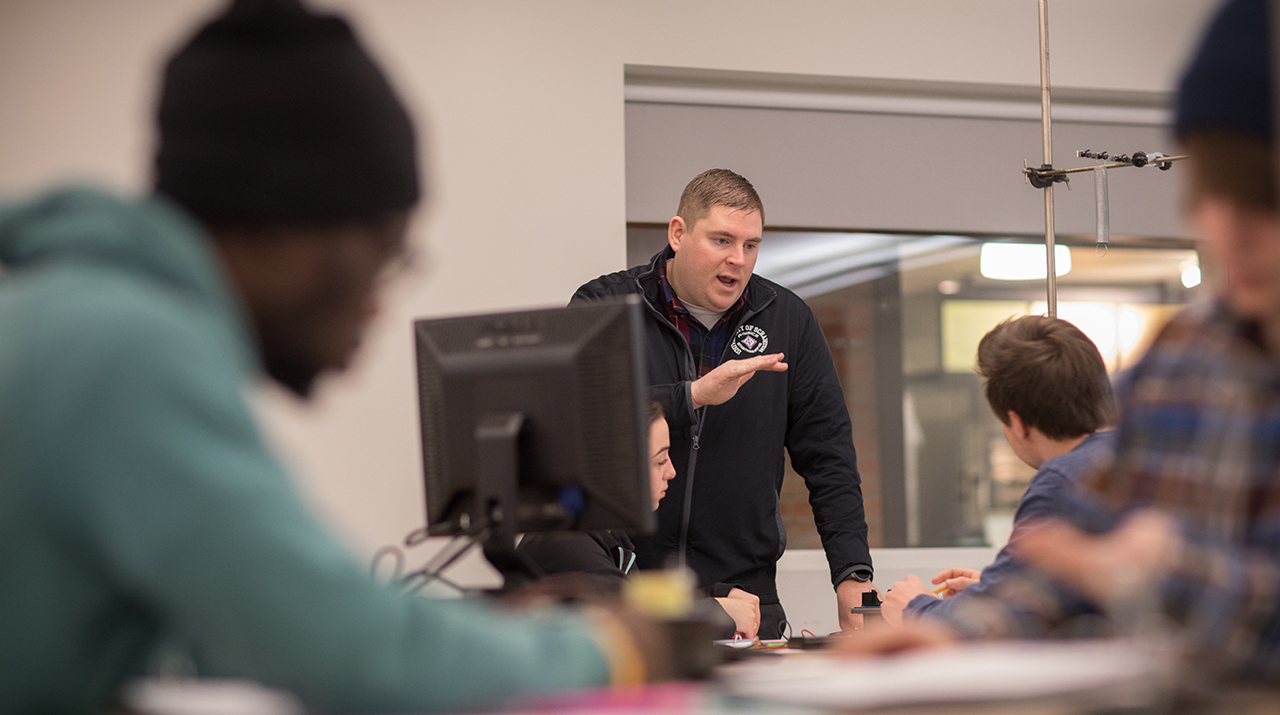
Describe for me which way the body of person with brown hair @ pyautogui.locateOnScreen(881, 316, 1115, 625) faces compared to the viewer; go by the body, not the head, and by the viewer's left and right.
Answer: facing away from the viewer and to the left of the viewer

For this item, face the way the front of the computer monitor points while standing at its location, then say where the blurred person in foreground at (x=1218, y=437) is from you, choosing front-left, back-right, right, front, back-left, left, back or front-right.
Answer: right

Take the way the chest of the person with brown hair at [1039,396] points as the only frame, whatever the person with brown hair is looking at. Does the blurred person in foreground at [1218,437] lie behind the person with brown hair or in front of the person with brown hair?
behind

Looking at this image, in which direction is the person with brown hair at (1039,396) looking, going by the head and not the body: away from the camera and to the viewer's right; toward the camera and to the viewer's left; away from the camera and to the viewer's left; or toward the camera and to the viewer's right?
away from the camera and to the viewer's left

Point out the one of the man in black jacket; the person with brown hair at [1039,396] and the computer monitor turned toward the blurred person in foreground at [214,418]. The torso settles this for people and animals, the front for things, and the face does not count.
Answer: the man in black jacket

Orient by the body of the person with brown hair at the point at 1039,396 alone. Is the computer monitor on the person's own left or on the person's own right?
on the person's own left

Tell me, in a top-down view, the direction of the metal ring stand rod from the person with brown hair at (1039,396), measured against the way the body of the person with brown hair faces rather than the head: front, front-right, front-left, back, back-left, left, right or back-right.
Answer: front-right

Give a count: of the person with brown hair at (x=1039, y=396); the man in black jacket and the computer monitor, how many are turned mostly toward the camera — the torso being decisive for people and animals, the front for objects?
1

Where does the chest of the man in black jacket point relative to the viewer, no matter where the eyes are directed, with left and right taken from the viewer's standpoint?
facing the viewer

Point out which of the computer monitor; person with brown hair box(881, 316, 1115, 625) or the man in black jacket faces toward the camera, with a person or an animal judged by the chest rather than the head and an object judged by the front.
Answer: the man in black jacket

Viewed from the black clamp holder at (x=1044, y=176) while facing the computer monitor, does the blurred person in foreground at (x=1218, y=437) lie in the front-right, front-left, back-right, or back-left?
front-left

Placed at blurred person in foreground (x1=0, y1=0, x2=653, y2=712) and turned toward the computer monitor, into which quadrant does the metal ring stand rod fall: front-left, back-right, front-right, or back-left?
front-right

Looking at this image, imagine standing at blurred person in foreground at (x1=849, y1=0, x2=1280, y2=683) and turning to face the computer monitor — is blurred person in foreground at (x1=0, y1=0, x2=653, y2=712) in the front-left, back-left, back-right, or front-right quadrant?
front-left

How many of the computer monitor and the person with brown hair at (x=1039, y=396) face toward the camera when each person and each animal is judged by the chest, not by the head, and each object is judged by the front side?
0

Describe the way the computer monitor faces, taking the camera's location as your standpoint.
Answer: facing away from the viewer and to the right of the viewer
